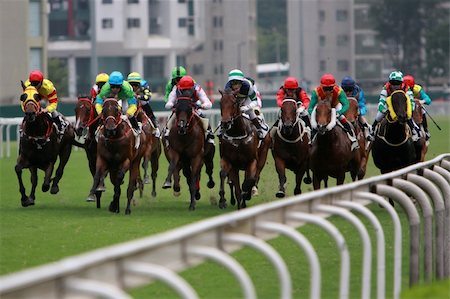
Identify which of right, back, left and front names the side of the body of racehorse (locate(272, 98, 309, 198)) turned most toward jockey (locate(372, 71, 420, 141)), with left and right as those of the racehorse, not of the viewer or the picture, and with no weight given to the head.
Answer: left

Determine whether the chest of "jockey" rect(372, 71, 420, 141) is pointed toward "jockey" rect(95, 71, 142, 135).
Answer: no

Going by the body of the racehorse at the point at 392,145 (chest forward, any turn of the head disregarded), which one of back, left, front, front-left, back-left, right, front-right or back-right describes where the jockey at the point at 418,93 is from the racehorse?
back

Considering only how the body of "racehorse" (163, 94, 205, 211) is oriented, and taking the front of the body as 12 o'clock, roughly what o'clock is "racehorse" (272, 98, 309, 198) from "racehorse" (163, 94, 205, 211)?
"racehorse" (272, 98, 309, 198) is roughly at 9 o'clock from "racehorse" (163, 94, 205, 211).

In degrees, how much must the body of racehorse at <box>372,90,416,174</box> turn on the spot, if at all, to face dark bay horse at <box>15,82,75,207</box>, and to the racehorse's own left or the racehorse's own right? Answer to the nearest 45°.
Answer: approximately 90° to the racehorse's own right

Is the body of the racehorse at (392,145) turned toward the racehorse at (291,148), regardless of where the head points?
no

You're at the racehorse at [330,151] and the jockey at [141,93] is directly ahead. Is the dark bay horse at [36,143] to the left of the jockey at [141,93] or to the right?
left

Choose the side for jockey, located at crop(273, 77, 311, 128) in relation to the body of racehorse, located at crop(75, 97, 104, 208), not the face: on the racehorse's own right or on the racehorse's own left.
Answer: on the racehorse's own left

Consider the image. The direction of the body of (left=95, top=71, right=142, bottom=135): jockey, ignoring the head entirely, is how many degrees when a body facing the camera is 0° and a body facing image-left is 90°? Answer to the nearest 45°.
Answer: approximately 0°

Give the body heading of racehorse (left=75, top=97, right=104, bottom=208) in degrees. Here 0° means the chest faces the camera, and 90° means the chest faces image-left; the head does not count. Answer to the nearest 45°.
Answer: approximately 45°

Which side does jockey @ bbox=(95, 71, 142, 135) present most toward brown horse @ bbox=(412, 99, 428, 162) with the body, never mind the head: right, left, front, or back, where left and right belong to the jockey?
left

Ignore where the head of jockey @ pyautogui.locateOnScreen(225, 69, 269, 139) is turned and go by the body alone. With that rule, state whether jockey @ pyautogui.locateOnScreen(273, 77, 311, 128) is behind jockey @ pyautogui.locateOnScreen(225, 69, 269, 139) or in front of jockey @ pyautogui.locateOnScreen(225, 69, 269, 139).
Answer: behind

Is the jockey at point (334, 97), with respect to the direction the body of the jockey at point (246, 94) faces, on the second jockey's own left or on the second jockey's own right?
on the second jockey's own left

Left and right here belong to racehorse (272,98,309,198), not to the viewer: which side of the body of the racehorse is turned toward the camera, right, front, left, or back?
front

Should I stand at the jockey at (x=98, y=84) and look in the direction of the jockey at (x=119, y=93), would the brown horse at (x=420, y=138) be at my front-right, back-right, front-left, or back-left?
front-left

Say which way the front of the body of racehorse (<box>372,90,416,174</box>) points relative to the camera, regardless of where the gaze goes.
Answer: toward the camera

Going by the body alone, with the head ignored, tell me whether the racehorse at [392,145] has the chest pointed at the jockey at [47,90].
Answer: no

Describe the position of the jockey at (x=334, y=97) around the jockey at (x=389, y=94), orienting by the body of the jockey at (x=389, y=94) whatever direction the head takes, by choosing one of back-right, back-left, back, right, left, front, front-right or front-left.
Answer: front-right
